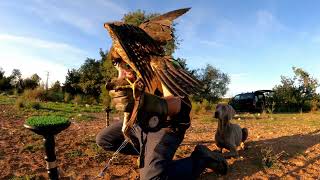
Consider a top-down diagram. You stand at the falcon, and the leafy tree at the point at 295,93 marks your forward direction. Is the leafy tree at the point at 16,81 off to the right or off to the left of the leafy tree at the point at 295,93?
left

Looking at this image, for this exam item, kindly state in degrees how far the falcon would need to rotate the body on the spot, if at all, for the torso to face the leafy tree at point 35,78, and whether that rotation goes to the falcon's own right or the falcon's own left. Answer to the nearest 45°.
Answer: approximately 90° to the falcon's own right

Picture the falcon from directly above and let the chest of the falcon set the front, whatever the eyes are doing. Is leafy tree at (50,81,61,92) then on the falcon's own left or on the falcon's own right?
on the falcon's own right

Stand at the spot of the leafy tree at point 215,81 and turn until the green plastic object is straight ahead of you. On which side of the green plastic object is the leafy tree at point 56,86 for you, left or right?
right
